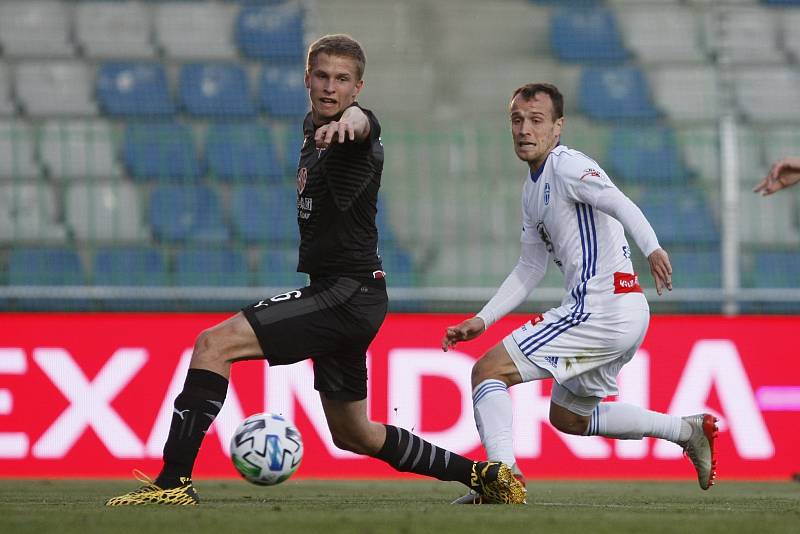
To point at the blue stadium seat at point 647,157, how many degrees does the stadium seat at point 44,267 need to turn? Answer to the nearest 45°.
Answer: approximately 90° to its left

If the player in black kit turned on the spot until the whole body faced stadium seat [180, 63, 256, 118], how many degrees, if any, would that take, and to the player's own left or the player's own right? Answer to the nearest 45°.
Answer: approximately 135° to the player's own right

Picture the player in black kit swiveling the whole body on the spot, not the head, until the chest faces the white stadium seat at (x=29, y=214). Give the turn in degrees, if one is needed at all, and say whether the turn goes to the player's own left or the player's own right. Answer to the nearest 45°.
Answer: approximately 90° to the player's own right

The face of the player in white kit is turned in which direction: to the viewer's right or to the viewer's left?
to the viewer's left

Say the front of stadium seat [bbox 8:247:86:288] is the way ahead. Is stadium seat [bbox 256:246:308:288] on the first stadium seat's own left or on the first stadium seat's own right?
on the first stadium seat's own left

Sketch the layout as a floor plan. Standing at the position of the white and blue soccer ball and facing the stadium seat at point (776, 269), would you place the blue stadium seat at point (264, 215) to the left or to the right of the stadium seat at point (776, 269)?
left

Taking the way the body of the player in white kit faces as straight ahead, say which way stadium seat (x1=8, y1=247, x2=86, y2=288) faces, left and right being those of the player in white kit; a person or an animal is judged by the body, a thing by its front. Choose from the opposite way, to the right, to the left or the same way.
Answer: to the left
